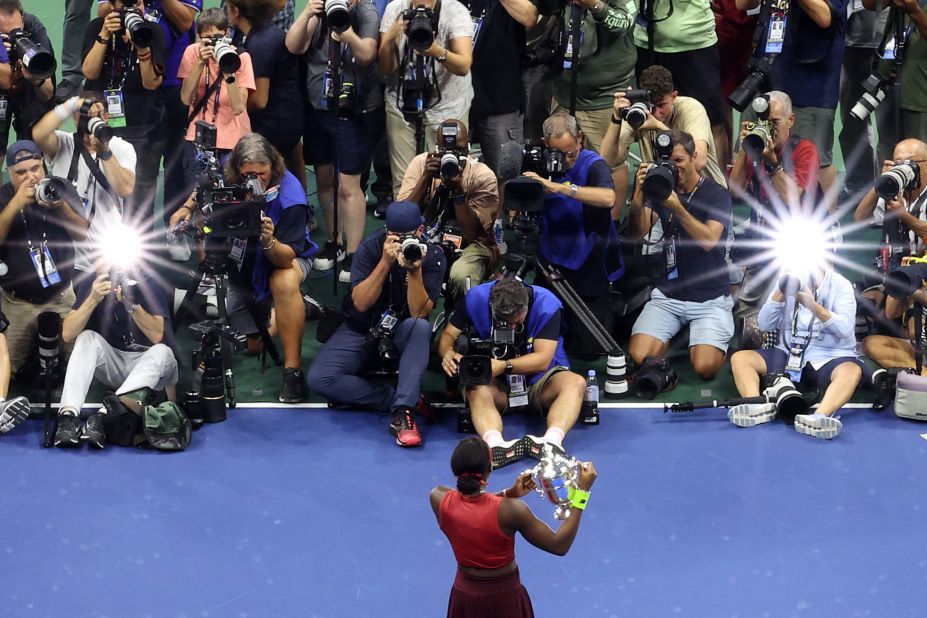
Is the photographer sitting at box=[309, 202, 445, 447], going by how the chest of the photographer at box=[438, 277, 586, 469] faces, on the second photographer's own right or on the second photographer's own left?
on the second photographer's own right

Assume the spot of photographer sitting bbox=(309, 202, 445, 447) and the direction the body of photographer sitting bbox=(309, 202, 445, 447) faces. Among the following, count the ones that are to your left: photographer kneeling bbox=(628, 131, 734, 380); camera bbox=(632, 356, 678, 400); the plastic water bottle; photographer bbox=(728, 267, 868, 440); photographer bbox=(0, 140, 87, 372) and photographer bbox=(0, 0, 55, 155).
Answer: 4

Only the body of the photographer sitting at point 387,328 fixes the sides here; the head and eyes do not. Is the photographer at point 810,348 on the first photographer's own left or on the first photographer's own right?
on the first photographer's own left

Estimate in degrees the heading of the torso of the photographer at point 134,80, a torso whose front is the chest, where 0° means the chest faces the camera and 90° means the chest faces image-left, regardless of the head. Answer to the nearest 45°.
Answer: approximately 0°

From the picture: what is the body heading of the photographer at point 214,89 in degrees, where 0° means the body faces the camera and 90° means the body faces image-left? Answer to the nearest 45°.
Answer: approximately 0°
